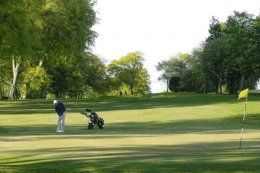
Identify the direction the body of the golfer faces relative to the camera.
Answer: to the viewer's left

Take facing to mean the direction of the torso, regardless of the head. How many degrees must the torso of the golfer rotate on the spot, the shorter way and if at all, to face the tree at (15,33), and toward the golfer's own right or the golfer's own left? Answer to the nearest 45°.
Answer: approximately 135° to the golfer's own right
